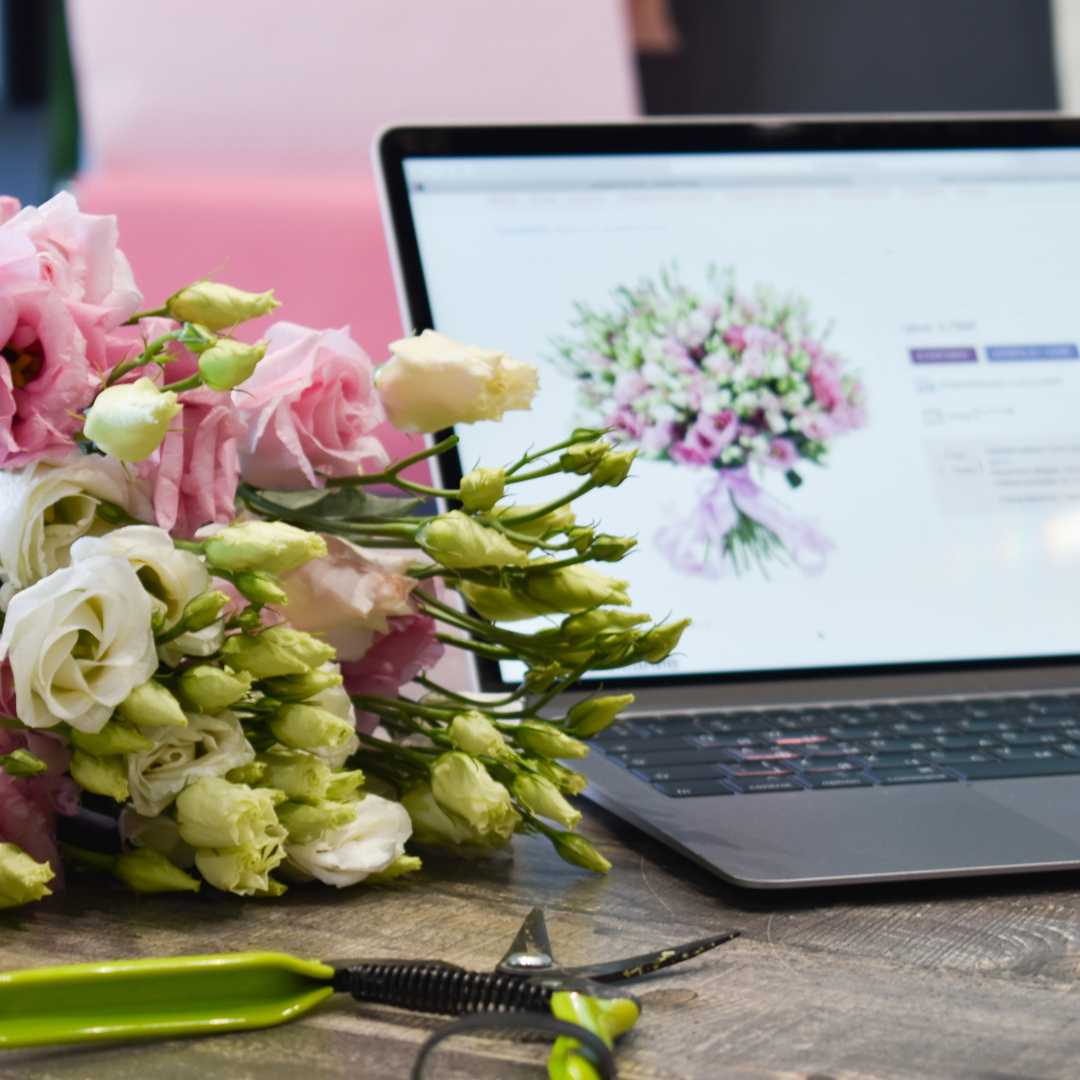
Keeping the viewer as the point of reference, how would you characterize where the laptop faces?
facing the viewer and to the right of the viewer
